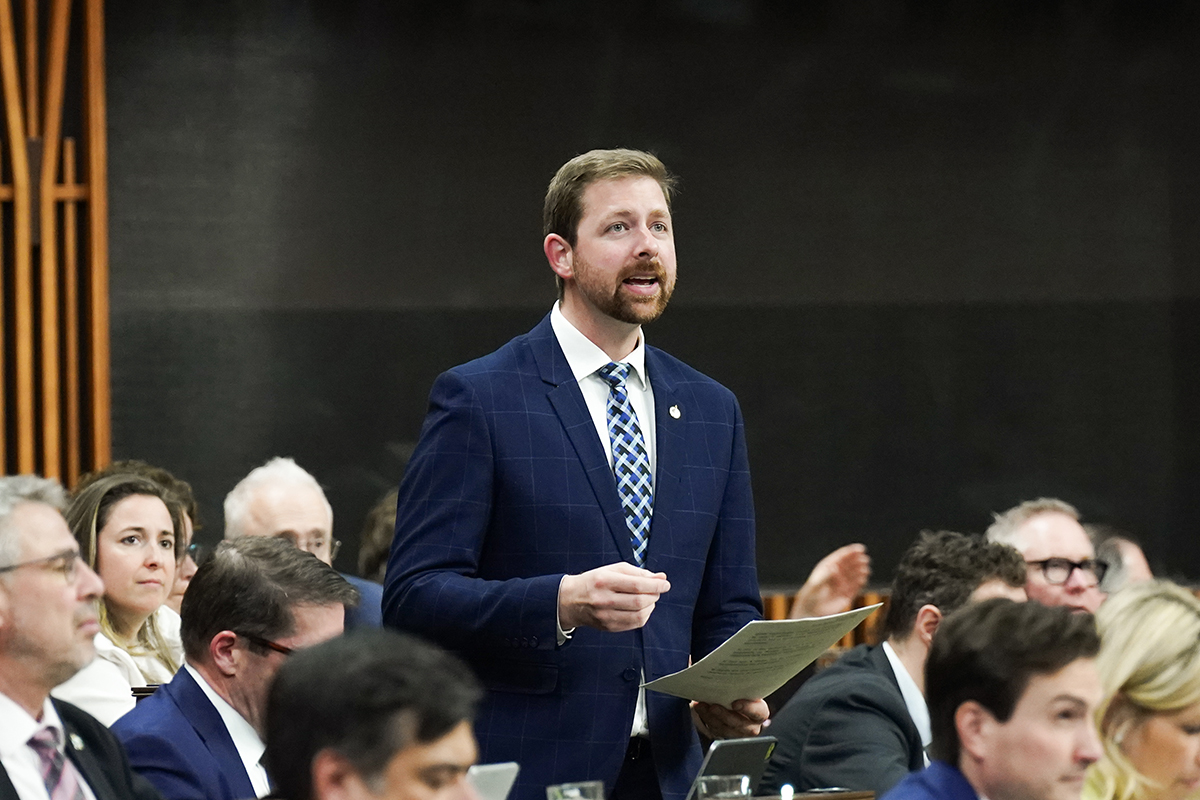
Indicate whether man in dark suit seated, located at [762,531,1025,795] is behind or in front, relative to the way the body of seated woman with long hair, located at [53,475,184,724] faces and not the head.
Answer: in front

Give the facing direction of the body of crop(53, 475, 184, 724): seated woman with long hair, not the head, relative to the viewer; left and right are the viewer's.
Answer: facing the viewer and to the right of the viewer

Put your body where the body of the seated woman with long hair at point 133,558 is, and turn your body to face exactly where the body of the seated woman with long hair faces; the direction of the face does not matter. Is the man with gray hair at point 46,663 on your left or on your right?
on your right

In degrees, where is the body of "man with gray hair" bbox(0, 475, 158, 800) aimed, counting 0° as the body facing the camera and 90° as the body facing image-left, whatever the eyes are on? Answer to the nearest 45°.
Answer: approximately 315°

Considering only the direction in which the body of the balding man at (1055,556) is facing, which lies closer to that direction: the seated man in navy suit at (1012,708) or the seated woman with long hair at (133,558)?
the seated man in navy suit

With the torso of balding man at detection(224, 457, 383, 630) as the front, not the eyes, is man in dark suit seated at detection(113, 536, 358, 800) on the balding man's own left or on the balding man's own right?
on the balding man's own right

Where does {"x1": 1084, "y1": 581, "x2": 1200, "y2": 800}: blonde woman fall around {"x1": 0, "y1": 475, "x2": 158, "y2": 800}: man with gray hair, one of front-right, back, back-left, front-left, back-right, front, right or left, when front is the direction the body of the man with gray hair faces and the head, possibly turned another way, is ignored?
front-left

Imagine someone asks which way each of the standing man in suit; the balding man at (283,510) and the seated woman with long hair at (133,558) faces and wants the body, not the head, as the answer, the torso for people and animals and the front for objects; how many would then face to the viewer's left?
0

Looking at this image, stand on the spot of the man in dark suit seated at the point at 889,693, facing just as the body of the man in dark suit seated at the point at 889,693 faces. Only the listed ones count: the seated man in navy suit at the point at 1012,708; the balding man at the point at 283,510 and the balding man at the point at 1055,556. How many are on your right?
1

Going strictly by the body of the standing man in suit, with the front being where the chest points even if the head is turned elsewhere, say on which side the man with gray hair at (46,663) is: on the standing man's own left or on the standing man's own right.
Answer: on the standing man's own right
